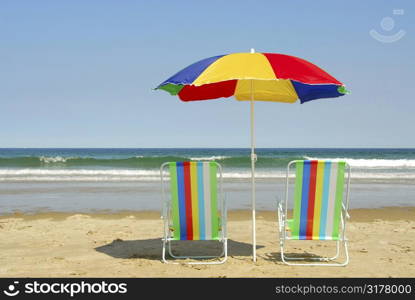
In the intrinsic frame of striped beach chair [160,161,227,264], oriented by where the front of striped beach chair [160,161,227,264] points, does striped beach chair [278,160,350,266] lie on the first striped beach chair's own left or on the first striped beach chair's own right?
on the first striped beach chair's own right

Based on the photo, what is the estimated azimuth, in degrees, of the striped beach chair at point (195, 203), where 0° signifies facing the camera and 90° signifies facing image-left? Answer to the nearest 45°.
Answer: approximately 180°
